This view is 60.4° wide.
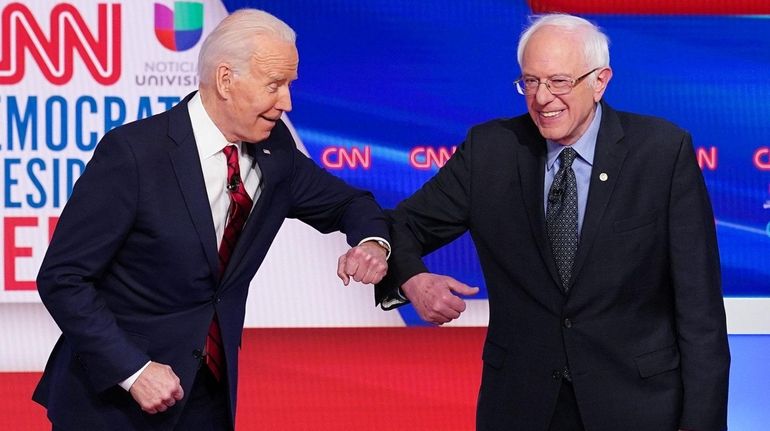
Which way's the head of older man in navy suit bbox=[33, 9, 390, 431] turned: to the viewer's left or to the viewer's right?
to the viewer's right

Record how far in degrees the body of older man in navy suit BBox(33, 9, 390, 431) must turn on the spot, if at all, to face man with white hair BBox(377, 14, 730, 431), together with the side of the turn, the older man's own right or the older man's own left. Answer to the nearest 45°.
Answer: approximately 45° to the older man's own left

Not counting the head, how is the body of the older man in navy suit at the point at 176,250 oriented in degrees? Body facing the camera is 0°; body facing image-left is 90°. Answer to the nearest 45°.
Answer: approximately 315°
